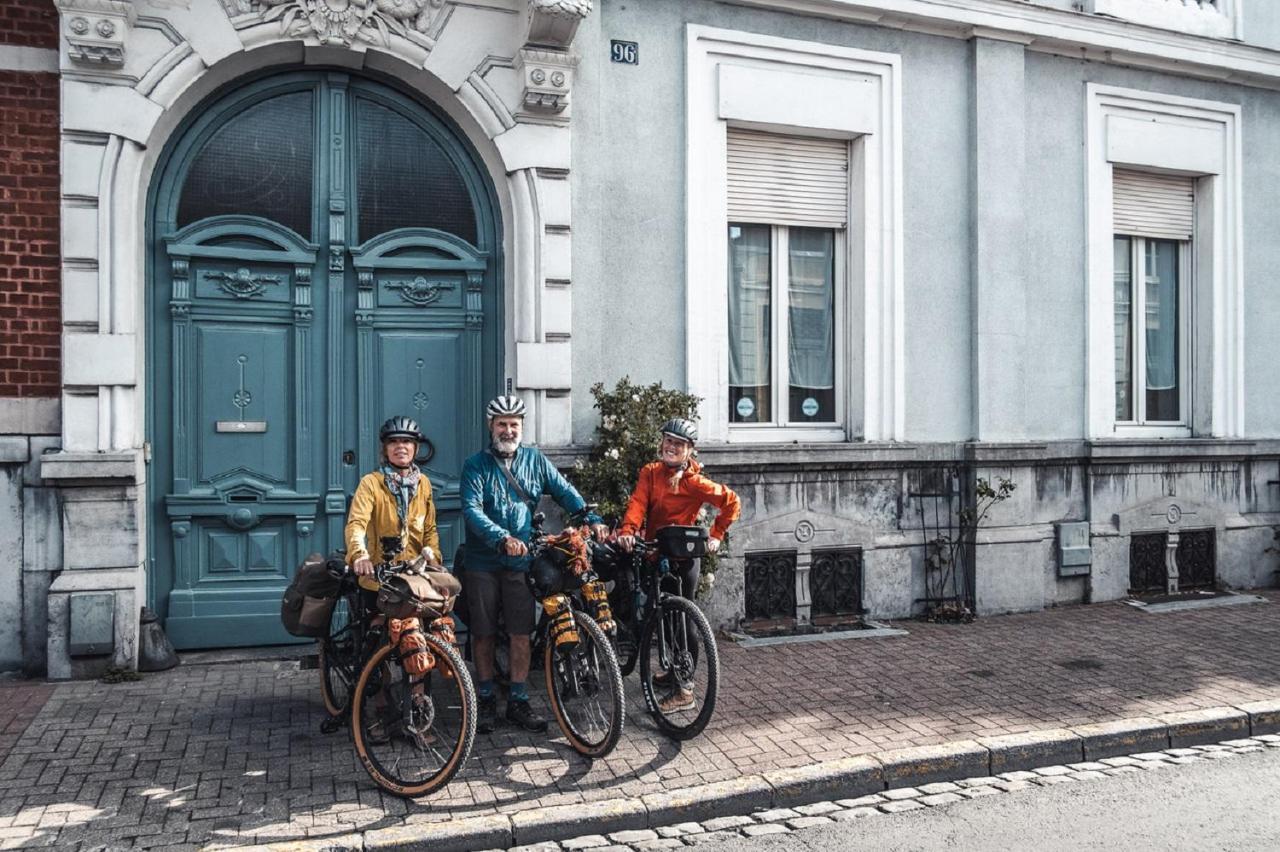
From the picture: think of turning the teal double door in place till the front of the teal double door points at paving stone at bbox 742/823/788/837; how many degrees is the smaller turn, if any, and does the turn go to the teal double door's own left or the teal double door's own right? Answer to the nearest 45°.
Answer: approximately 45° to the teal double door's own left

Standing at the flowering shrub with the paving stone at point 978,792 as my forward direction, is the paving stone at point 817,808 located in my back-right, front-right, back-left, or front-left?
front-right

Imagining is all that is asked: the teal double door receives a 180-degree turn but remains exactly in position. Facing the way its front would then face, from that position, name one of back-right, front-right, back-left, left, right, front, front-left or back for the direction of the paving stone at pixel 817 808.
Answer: back-right

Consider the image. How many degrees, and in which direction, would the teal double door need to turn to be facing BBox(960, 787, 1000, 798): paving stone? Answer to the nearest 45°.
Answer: approximately 45° to its left

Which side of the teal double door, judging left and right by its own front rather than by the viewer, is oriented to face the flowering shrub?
left

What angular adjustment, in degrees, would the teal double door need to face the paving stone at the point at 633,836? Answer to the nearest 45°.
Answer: approximately 45° to its left

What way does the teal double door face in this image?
toward the camera

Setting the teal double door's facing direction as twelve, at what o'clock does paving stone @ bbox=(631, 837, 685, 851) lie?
The paving stone is roughly at 11 o'clock from the teal double door.

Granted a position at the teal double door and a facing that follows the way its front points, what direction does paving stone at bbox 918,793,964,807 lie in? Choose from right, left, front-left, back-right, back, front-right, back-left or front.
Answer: front-left

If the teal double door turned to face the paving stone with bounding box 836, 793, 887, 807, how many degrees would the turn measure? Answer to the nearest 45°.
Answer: approximately 45° to its left

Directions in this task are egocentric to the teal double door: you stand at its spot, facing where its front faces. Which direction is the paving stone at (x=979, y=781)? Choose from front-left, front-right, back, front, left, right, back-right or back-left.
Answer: front-left

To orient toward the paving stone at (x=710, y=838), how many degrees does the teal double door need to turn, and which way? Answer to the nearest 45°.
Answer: approximately 45° to its left

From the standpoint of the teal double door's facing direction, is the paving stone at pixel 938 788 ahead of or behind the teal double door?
ahead
